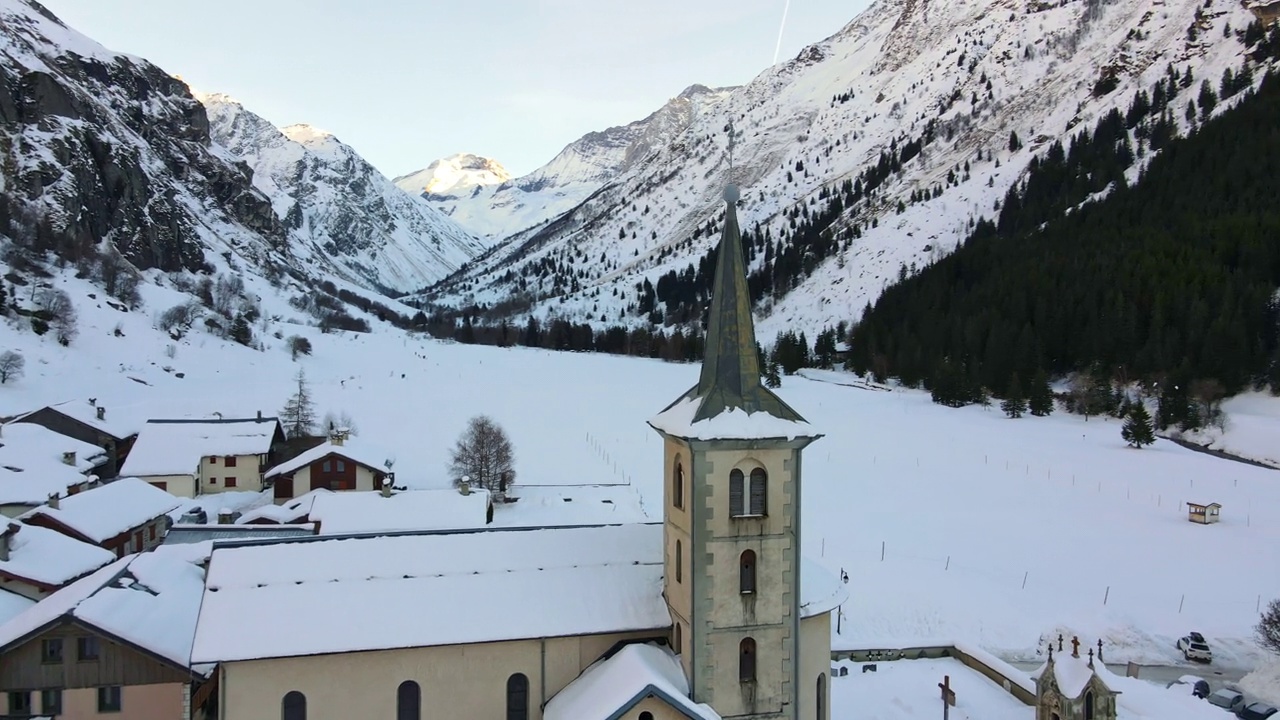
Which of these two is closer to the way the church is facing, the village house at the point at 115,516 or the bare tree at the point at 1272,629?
the village house

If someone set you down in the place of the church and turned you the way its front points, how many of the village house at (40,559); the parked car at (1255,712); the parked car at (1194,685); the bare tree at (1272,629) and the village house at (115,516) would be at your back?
3

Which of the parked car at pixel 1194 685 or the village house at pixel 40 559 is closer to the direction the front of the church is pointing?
the village house

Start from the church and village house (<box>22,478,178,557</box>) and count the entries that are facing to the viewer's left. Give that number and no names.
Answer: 1

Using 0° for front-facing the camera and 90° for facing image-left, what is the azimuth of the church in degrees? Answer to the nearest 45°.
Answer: approximately 90°

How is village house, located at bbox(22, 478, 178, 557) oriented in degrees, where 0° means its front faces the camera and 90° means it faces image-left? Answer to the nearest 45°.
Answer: approximately 315°
